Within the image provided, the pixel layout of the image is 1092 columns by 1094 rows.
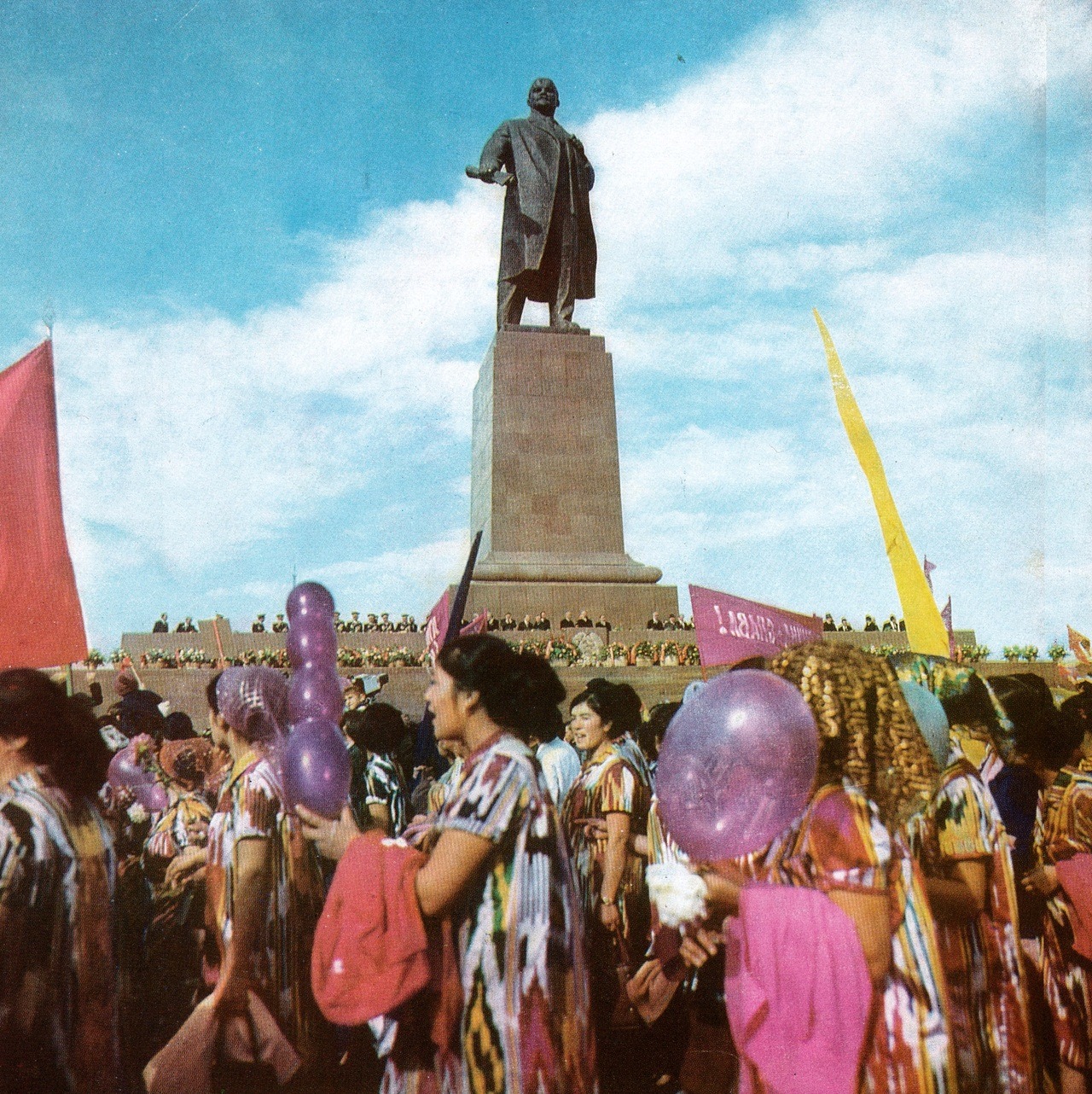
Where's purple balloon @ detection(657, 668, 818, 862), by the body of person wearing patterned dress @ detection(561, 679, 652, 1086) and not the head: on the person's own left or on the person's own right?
on the person's own left

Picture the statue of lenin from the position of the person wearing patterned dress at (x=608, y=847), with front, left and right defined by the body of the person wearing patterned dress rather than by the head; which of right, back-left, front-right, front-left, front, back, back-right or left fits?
back-right
